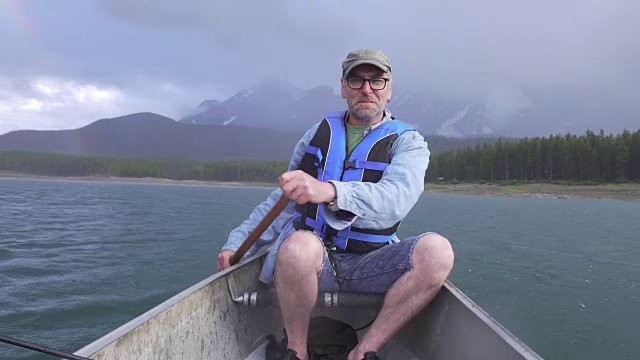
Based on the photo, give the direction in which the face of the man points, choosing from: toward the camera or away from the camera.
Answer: toward the camera

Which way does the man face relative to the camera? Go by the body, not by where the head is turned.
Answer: toward the camera
